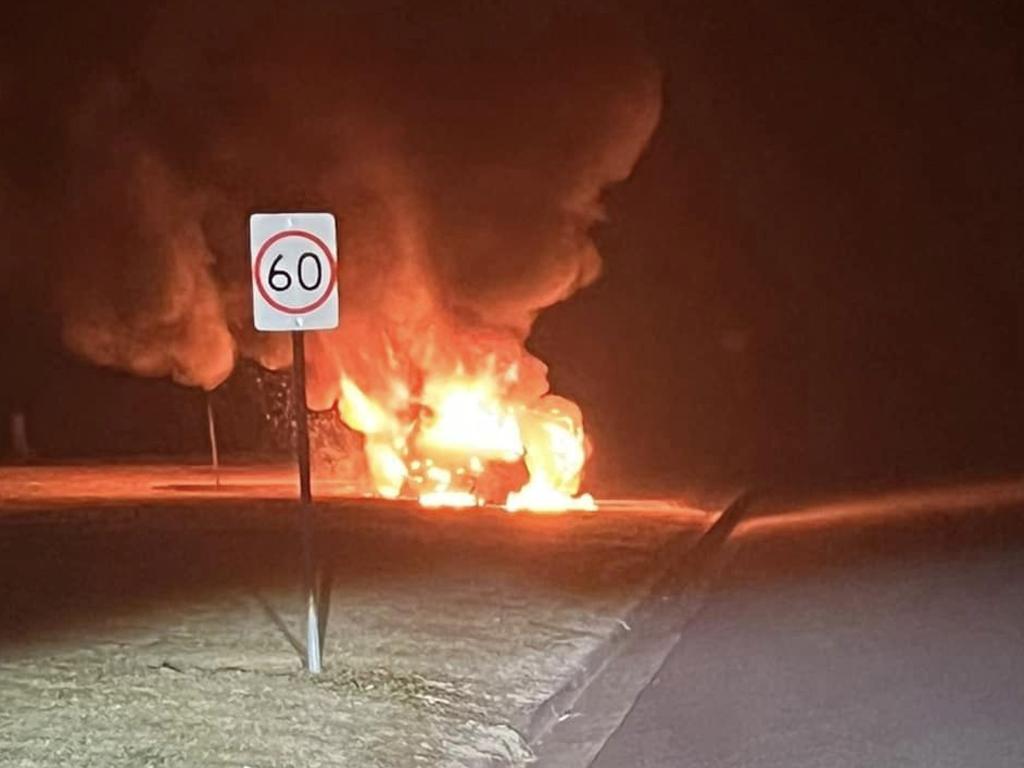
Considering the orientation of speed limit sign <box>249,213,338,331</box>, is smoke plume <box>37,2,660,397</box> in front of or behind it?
behind

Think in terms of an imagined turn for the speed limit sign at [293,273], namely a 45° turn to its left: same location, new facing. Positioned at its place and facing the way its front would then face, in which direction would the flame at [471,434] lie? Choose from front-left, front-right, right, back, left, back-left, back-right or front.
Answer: back-left

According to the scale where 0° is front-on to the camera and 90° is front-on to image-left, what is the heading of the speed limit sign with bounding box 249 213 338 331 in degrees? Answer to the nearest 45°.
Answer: approximately 0°
